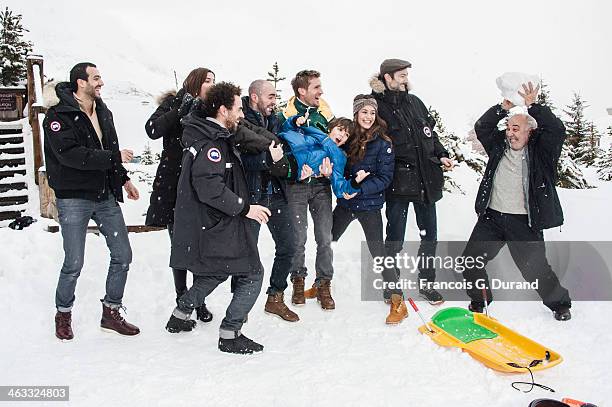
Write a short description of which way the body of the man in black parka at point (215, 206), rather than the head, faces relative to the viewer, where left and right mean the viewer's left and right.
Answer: facing to the right of the viewer

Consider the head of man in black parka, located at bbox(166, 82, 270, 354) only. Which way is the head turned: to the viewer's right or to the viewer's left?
to the viewer's right

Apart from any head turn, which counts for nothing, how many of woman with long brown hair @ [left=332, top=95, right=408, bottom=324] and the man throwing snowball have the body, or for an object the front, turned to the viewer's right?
0

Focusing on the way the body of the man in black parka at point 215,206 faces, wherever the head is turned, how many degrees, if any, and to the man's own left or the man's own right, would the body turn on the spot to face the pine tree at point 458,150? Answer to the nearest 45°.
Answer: approximately 45° to the man's own left

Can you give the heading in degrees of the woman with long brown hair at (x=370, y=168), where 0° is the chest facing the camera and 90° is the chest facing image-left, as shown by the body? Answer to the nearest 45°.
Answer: approximately 45°

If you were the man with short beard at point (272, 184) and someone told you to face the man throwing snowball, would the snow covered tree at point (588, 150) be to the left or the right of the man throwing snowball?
left

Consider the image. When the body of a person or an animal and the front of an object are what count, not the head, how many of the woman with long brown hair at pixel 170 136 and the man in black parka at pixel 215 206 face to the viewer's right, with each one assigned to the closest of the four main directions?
2

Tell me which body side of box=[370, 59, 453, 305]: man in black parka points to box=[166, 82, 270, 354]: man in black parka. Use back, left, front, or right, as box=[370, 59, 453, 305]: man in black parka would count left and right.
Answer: right

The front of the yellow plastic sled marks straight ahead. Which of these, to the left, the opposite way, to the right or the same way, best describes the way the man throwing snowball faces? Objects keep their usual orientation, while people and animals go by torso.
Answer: to the right

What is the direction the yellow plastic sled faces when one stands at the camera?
facing the viewer and to the right of the viewer

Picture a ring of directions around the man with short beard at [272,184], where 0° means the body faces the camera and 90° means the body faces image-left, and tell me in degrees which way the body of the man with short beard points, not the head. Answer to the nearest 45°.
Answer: approximately 315°

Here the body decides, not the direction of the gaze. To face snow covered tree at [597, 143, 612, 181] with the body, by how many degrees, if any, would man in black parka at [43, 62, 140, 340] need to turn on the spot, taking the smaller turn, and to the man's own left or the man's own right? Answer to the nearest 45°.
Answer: approximately 90° to the man's own left

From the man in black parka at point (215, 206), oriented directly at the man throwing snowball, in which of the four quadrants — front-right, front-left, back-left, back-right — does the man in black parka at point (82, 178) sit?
back-left

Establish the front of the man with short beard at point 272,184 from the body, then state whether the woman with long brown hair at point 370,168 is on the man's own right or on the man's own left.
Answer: on the man's own left
